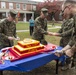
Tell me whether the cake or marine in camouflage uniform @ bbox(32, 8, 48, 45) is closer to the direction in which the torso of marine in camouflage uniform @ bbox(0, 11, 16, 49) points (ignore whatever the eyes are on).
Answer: the cake

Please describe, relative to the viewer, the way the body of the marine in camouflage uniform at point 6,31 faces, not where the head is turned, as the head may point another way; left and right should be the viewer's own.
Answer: facing the viewer and to the right of the viewer

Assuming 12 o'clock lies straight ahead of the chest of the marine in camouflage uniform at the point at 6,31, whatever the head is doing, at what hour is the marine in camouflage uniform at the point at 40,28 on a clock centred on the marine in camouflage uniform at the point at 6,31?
the marine in camouflage uniform at the point at 40,28 is roughly at 10 o'clock from the marine in camouflage uniform at the point at 6,31.

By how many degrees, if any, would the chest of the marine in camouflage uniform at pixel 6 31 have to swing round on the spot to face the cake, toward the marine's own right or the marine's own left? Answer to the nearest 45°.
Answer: approximately 45° to the marine's own right
